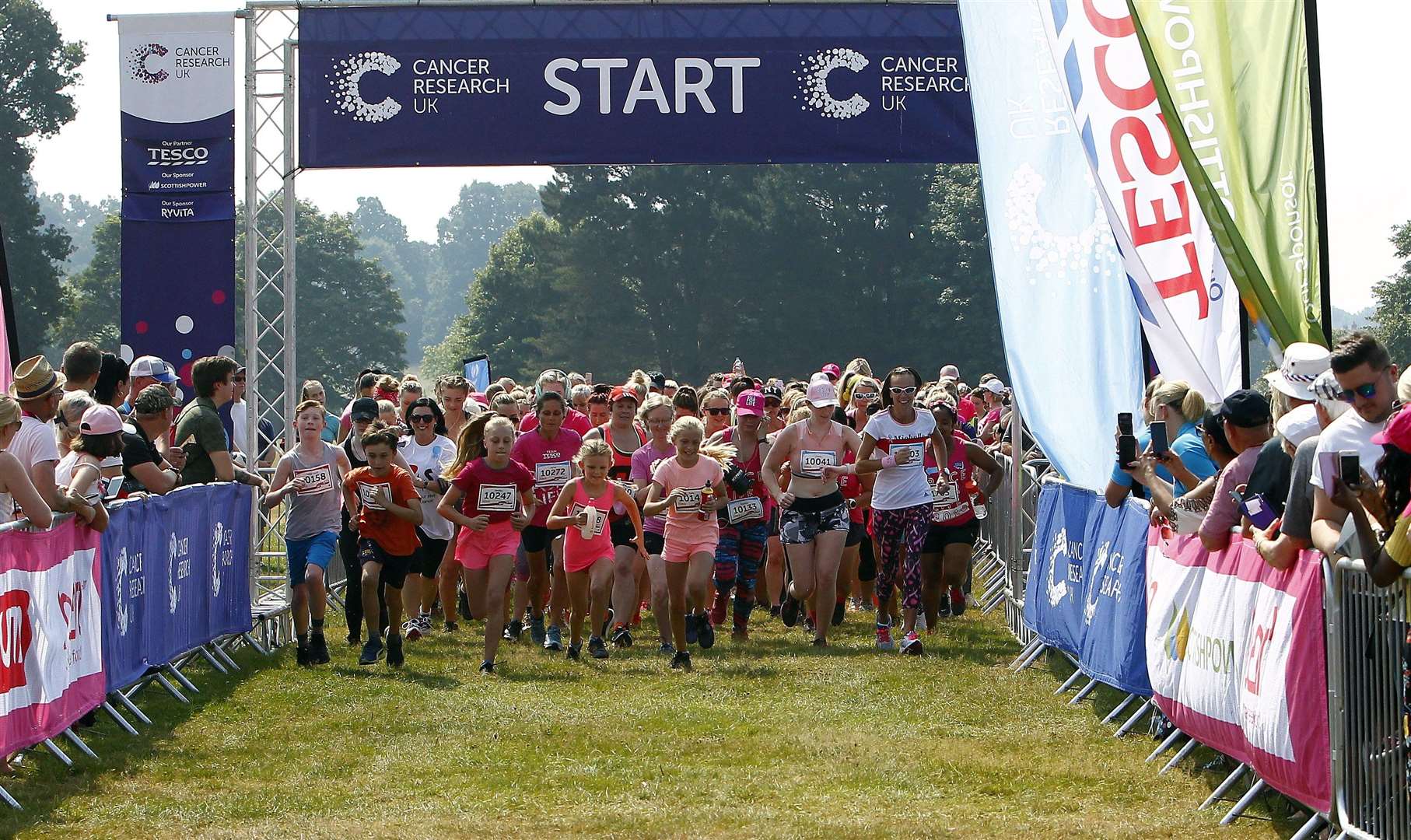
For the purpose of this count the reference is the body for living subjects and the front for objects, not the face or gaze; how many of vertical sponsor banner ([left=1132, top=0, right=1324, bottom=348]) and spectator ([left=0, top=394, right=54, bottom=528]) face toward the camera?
0

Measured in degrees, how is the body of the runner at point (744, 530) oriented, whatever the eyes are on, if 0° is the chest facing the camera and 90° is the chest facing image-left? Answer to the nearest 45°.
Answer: approximately 0°

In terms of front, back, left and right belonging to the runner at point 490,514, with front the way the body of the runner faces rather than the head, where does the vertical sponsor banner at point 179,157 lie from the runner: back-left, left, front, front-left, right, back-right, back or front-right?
back-right

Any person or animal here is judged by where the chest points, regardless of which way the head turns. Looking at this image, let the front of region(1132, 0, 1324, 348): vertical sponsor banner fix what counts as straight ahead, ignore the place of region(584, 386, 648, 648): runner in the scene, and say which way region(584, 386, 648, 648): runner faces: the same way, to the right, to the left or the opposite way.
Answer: the opposite way

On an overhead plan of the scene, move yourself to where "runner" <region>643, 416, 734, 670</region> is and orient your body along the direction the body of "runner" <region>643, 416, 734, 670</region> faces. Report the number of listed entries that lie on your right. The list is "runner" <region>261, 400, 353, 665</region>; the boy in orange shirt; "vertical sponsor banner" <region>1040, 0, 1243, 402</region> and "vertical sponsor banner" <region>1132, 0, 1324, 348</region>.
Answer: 2

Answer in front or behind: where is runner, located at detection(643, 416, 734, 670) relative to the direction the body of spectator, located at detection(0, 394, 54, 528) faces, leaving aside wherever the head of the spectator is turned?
in front

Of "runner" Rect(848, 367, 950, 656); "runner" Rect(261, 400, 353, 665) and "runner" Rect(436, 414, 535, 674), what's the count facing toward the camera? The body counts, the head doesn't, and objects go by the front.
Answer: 3

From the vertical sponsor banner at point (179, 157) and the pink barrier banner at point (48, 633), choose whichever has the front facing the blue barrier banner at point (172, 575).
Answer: the vertical sponsor banner

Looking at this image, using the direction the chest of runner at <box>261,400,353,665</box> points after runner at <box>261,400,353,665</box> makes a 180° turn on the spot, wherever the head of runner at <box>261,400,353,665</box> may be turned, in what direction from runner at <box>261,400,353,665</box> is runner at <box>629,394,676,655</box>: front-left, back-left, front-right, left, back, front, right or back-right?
right

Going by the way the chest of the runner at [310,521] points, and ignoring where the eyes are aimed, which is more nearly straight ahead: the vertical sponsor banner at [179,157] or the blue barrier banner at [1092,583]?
the blue barrier banner

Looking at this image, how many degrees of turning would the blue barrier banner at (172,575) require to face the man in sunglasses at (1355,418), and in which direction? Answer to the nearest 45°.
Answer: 0° — it already faces them

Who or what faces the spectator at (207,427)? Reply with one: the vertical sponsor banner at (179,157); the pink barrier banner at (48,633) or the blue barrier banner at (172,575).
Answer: the vertical sponsor banner
